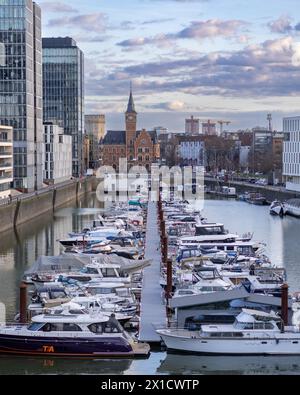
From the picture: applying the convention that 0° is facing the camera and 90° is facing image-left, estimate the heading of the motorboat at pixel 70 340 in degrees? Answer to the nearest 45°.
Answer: approximately 90°

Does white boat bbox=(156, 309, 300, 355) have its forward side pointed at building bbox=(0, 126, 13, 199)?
no

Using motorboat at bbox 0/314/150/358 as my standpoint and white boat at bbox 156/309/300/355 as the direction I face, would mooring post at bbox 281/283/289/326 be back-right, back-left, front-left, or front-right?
front-left

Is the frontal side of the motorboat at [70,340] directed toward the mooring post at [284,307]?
no

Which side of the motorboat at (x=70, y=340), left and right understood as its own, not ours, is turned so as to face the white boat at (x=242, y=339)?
back

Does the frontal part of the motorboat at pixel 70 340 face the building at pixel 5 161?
no

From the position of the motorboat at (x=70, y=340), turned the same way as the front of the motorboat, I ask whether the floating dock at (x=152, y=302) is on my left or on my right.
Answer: on my right
